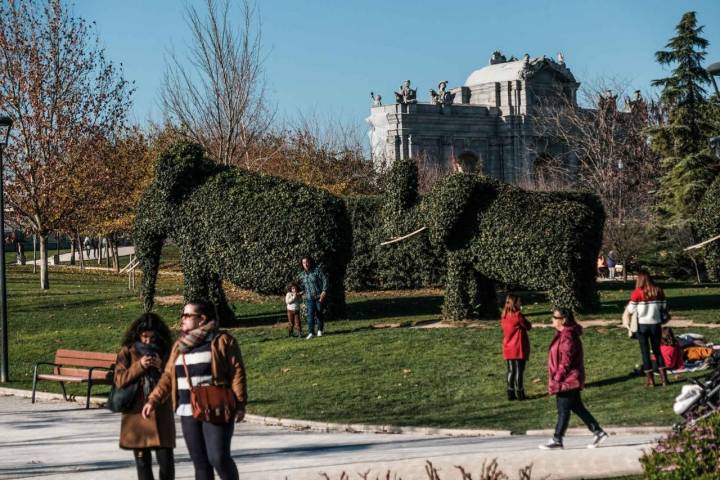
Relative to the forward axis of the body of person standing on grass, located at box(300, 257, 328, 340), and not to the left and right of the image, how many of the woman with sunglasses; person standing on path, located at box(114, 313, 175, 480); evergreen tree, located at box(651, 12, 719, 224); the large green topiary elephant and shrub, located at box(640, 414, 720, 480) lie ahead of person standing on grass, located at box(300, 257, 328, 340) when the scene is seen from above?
3

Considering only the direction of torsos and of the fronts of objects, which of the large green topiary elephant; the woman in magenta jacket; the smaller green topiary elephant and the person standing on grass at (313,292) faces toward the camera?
the person standing on grass

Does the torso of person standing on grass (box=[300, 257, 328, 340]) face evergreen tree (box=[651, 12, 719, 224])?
no

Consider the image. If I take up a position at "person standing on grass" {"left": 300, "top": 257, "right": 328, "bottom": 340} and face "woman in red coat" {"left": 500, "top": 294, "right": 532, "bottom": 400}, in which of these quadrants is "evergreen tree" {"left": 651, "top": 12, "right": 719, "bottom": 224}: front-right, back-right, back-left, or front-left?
back-left

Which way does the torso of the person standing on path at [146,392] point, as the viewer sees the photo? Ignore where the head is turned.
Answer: toward the camera

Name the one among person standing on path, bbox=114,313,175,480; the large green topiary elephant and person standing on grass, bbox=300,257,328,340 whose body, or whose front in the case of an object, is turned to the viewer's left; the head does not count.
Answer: the large green topiary elephant

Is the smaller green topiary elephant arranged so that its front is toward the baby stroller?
no

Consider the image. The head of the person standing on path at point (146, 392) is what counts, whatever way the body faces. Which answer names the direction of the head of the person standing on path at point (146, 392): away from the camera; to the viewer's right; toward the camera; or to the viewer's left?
toward the camera

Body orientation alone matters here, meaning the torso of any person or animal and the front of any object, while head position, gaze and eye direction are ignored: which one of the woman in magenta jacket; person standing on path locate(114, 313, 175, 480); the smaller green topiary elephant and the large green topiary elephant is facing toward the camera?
the person standing on path

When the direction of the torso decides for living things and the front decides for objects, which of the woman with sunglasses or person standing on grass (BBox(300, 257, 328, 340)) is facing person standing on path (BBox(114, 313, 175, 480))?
person standing on grass (BBox(300, 257, 328, 340))

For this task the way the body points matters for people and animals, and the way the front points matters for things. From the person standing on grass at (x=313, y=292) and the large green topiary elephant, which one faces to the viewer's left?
the large green topiary elephant

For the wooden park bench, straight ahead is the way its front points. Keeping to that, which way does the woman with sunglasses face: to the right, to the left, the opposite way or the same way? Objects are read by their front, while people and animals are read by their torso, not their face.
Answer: the same way

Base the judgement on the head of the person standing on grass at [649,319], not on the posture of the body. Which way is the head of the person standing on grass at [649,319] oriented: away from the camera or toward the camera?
away from the camera

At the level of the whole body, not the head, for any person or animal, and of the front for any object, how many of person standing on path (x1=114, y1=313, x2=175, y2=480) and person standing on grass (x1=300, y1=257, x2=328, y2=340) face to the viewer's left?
0

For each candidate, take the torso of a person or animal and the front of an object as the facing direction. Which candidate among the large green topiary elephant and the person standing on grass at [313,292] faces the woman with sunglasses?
the person standing on grass

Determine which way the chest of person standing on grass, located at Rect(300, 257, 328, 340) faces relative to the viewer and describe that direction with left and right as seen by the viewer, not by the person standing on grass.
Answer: facing the viewer

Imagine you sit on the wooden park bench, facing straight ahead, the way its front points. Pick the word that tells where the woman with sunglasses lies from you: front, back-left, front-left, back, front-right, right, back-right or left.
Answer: front-left

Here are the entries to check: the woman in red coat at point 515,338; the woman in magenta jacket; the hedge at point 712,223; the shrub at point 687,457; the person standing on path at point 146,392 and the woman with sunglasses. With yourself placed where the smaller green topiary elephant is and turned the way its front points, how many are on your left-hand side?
5
